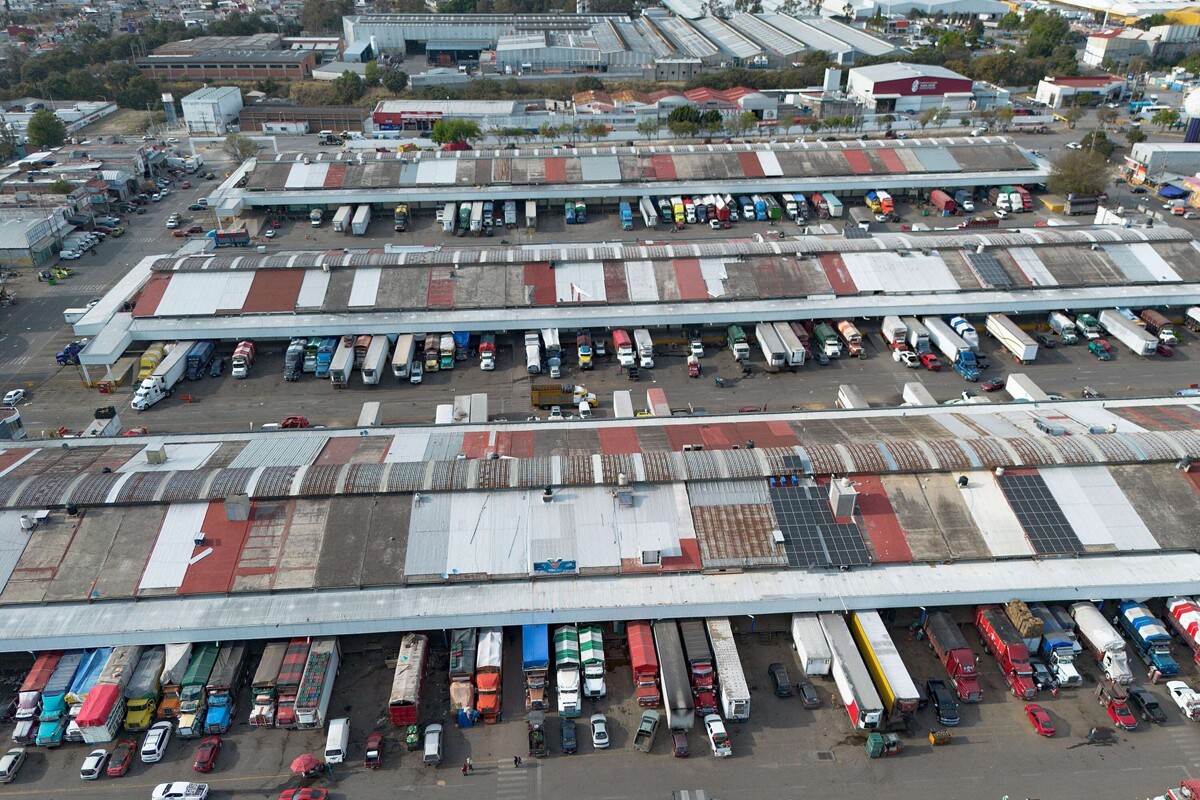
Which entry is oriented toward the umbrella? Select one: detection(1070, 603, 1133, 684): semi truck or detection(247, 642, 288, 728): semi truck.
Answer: detection(247, 642, 288, 728): semi truck

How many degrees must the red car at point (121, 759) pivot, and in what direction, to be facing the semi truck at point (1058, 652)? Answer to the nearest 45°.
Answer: approximately 90° to its right

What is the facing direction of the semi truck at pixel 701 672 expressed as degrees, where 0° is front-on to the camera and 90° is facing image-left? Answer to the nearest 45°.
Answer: approximately 0°

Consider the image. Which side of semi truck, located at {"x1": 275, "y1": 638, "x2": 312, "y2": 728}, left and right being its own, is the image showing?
front

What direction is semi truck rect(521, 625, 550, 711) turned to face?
toward the camera

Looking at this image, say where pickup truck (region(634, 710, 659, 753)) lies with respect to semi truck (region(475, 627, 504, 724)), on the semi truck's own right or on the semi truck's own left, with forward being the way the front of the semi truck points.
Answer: on the semi truck's own left

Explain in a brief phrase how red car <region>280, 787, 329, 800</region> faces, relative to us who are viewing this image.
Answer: facing to the left of the viewer

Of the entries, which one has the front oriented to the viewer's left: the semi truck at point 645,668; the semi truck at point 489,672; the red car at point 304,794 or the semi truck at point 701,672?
the red car

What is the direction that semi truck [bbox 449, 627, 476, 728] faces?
toward the camera

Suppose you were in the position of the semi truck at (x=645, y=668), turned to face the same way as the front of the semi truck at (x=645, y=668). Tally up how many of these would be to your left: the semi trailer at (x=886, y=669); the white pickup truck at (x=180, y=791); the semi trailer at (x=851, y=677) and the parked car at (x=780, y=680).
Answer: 3

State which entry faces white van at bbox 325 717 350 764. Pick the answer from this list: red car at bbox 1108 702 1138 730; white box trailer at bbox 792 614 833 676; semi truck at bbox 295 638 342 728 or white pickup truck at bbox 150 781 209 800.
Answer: the semi truck
